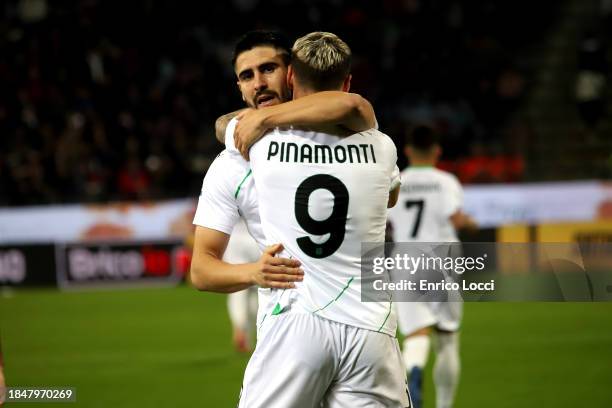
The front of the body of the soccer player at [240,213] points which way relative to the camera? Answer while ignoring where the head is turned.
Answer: toward the camera

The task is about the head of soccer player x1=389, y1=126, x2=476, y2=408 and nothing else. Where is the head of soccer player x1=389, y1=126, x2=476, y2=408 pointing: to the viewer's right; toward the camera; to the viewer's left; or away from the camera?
away from the camera

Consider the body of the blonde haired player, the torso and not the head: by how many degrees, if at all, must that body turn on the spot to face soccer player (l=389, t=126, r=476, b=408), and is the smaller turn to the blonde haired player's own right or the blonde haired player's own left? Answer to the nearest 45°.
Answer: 0° — they already face them

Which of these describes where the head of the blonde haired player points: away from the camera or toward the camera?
away from the camera

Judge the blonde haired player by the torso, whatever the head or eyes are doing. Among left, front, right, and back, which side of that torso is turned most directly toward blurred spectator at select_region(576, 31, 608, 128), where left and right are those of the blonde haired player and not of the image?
front

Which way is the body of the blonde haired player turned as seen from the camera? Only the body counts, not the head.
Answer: away from the camera

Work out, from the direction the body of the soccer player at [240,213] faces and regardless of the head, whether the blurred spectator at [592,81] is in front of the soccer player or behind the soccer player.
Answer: behind

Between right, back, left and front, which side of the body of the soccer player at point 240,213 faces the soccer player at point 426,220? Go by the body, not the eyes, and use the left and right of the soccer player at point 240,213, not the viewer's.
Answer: back

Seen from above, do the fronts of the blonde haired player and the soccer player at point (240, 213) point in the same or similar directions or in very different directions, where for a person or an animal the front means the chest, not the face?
very different directions
